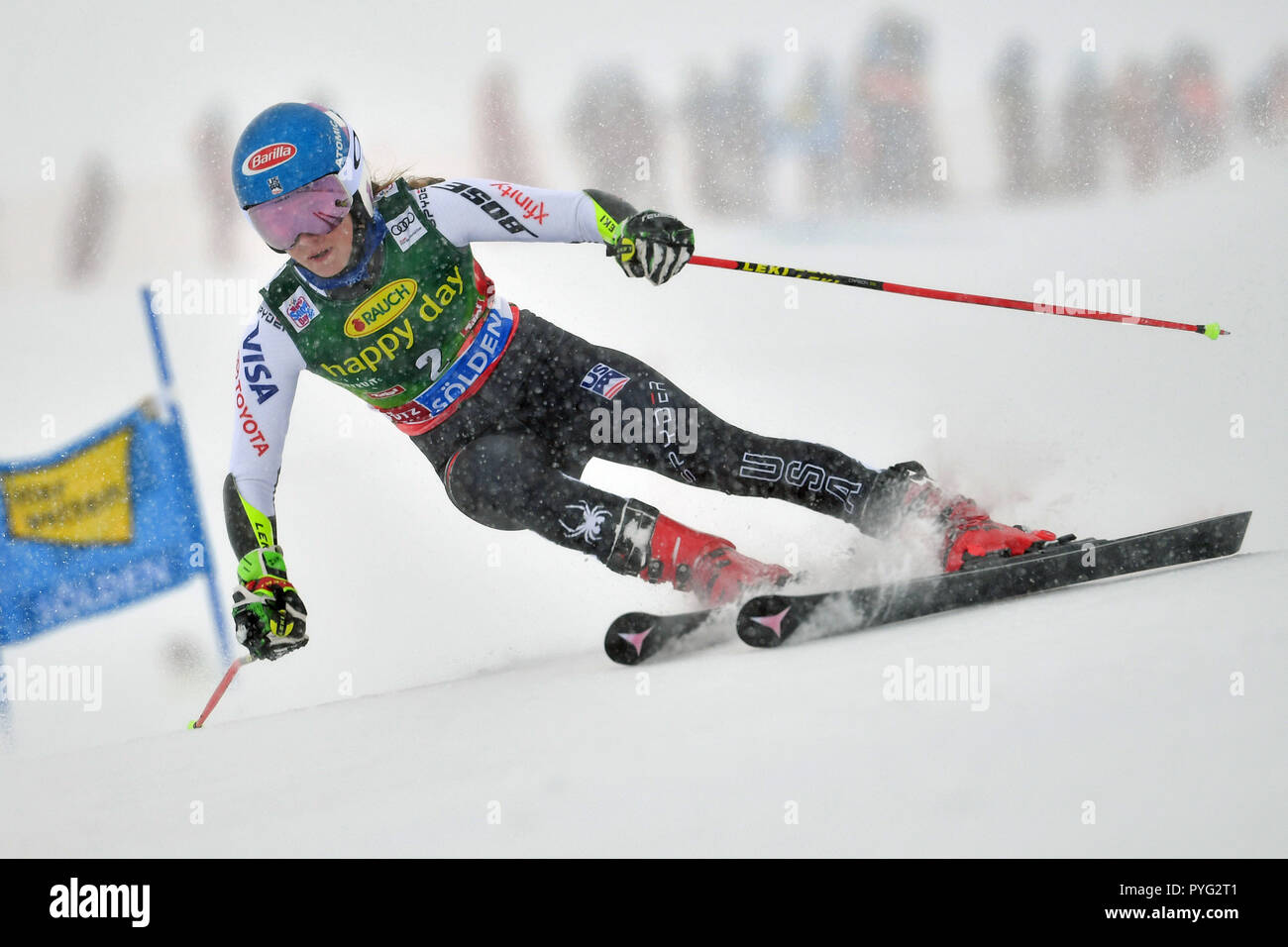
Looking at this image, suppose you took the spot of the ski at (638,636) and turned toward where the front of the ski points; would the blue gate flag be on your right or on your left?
on your right

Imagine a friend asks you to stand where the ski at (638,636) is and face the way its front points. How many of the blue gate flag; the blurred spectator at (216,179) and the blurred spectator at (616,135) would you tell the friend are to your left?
0

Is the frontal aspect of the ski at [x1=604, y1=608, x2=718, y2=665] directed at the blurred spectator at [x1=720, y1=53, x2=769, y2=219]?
no

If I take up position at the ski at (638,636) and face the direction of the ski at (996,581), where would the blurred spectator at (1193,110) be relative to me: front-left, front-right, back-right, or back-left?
front-left

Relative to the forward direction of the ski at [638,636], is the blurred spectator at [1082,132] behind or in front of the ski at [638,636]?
behind

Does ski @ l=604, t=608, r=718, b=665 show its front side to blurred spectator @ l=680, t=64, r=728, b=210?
no

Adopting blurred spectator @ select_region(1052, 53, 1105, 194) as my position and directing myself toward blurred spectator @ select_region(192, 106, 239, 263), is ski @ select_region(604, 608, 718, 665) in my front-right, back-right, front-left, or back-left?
front-left

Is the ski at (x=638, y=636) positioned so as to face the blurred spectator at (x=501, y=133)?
no

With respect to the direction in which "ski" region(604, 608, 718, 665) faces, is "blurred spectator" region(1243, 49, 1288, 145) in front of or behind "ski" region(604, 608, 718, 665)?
behind
